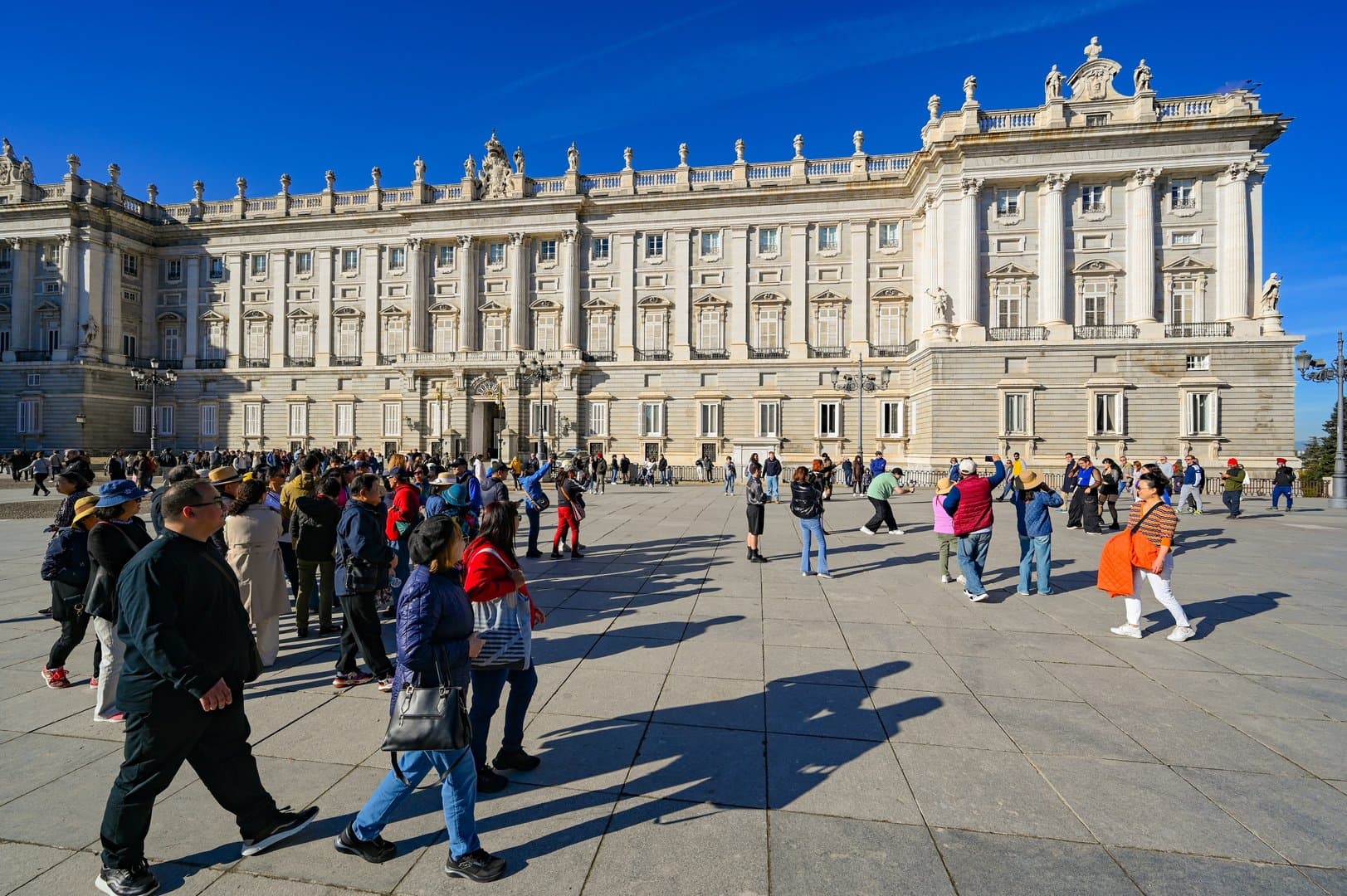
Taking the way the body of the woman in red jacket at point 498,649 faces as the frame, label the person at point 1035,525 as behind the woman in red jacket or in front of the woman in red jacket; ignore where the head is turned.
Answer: in front

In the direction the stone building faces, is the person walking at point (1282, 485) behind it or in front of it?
in front

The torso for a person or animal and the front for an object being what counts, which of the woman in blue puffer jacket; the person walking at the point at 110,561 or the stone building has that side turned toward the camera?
the stone building
